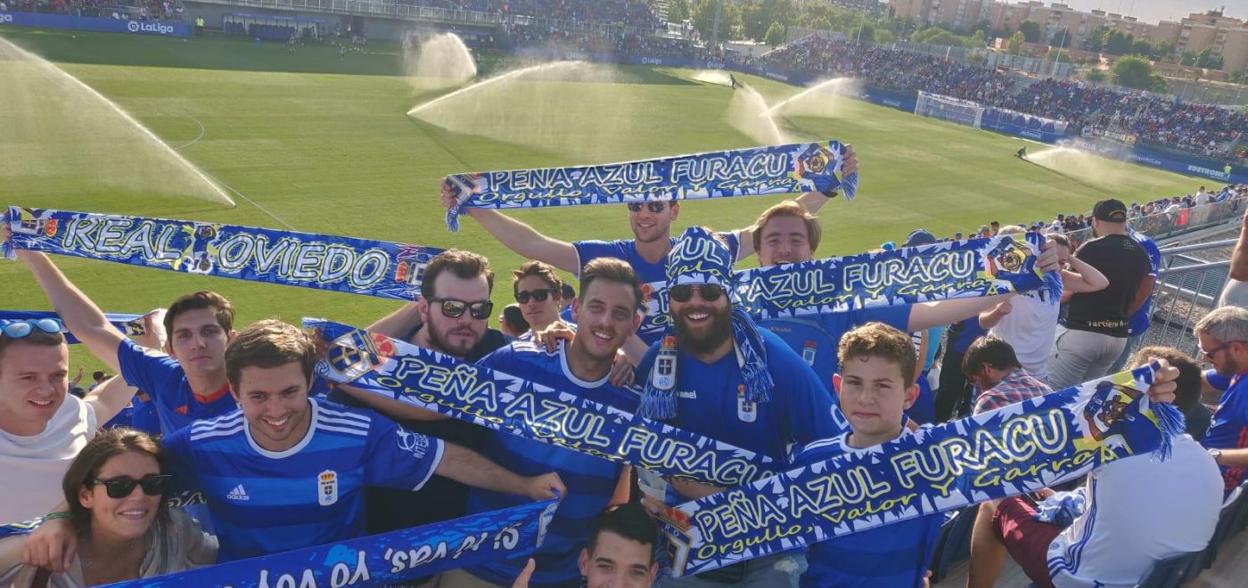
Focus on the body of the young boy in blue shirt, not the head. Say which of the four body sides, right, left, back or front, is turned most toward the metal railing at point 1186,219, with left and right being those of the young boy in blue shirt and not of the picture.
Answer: back

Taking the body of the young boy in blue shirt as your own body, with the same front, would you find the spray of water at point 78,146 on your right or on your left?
on your right

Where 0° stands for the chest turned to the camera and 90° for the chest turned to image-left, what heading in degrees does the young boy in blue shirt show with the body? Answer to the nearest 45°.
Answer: approximately 0°

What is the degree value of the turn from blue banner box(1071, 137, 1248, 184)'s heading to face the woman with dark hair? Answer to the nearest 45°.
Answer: approximately 45° to its left

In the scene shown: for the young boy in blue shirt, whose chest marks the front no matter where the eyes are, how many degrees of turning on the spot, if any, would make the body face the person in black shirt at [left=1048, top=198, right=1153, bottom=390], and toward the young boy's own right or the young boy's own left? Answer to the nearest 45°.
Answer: approximately 180°

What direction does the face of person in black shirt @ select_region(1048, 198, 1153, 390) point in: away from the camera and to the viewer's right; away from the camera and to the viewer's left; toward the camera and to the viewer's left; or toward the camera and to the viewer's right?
away from the camera and to the viewer's left

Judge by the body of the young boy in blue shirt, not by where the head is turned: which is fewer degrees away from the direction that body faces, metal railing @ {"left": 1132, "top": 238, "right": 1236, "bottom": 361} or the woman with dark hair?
the woman with dark hair

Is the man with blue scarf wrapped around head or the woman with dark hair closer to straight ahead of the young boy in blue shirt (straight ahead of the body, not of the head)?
the woman with dark hair
